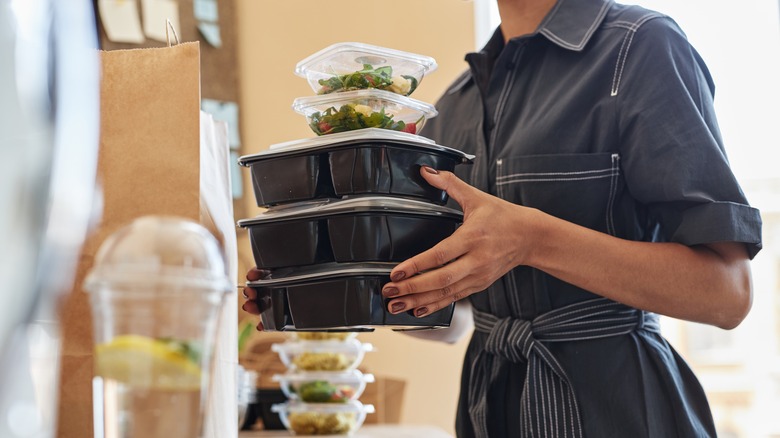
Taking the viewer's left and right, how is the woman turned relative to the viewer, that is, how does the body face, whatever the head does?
facing the viewer and to the left of the viewer

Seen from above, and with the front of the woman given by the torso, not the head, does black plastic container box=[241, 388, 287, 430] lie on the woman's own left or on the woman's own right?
on the woman's own right

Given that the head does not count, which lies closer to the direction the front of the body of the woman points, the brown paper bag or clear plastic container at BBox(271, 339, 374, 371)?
the brown paper bag

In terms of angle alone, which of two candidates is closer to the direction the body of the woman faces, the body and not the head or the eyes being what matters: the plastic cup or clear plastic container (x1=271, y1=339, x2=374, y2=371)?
the plastic cup

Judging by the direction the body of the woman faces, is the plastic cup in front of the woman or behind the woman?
in front
